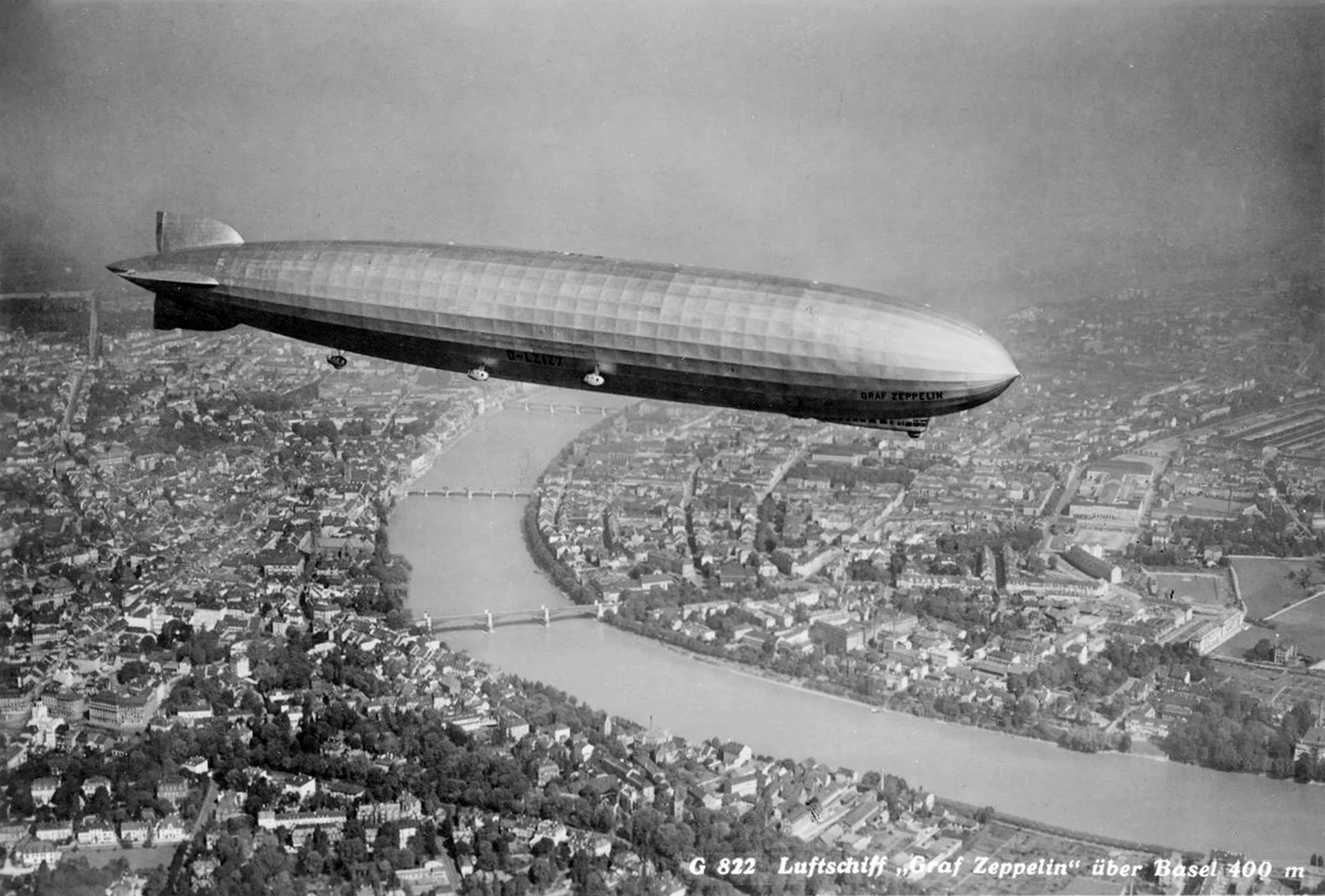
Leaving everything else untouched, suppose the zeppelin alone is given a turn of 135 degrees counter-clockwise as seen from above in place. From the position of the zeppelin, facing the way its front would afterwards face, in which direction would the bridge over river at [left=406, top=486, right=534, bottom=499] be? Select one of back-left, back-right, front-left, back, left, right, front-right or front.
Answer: front

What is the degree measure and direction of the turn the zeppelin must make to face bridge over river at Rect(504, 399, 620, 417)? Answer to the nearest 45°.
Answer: approximately 135° to its left

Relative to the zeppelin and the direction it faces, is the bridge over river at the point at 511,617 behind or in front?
behind

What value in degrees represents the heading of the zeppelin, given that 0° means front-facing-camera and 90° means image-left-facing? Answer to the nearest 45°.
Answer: approximately 315°
